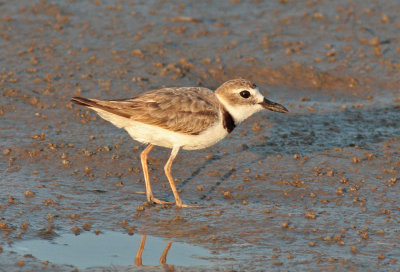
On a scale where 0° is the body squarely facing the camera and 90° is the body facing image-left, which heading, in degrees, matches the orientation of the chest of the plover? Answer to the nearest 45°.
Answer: approximately 270°
